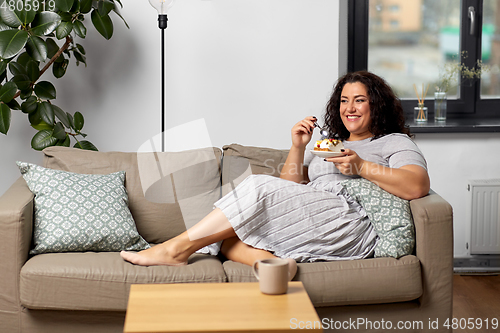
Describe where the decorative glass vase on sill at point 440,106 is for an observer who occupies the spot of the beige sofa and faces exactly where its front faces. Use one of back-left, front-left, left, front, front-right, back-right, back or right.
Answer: back-left

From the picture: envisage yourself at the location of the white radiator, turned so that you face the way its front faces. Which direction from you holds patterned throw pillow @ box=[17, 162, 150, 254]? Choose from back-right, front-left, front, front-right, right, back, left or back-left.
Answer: front-right

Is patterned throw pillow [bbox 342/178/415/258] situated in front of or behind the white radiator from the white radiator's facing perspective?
in front

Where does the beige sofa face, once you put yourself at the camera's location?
facing the viewer

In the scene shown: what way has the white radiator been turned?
toward the camera

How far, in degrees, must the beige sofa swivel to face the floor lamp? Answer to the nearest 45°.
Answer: approximately 180°

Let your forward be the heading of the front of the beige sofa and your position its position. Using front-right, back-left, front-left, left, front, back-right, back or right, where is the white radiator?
back-left

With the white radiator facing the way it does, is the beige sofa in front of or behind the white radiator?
in front

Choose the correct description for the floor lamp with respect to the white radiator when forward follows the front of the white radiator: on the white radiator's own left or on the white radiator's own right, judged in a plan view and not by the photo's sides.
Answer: on the white radiator's own right

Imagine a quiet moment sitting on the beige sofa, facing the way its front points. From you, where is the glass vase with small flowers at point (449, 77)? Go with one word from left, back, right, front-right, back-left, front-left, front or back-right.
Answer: back-left

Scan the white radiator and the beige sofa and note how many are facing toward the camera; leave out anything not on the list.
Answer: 2
